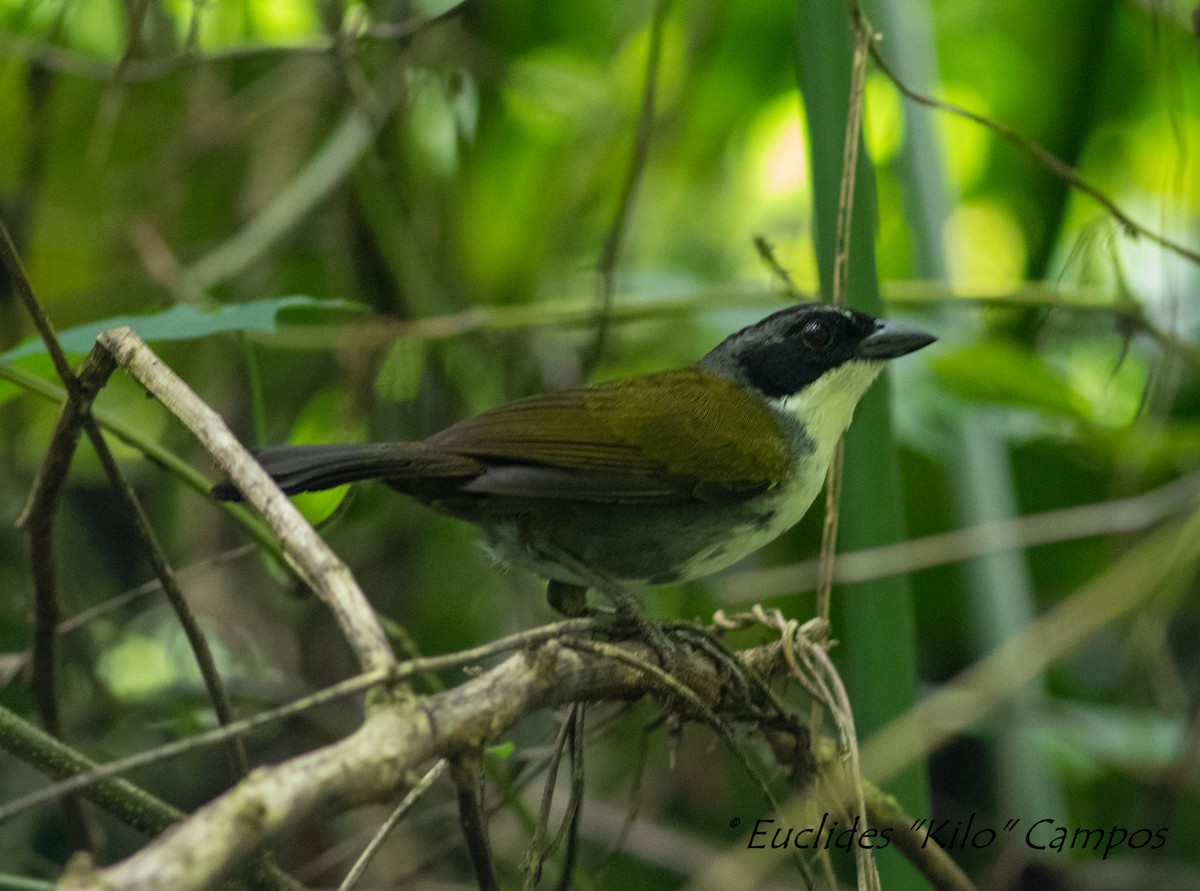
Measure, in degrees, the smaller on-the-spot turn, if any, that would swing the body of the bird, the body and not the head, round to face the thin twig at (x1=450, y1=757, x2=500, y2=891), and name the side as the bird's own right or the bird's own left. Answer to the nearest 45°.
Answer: approximately 90° to the bird's own right

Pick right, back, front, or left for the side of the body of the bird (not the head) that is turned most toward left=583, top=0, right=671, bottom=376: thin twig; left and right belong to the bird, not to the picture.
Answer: left

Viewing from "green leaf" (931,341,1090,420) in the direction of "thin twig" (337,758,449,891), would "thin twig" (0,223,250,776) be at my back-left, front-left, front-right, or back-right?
front-right

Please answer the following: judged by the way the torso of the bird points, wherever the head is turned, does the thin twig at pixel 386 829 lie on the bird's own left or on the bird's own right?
on the bird's own right

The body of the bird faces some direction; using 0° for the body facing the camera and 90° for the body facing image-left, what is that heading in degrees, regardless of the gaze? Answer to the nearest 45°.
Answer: approximately 270°

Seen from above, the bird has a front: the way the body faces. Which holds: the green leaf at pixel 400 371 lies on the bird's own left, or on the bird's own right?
on the bird's own left

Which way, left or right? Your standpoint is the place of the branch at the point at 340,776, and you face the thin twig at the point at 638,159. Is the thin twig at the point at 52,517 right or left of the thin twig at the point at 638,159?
left

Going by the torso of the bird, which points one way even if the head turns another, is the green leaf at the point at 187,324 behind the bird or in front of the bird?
behind

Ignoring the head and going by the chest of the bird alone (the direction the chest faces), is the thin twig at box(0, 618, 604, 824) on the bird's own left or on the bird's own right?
on the bird's own right
